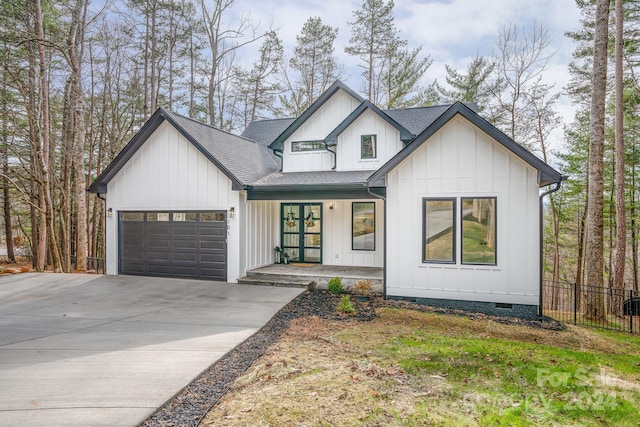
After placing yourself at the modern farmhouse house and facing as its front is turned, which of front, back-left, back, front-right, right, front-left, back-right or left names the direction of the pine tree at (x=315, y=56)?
back

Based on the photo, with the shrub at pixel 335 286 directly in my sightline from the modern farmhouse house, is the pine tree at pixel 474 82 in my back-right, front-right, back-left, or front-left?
back-left

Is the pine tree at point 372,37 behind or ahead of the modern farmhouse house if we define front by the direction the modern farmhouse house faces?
behind

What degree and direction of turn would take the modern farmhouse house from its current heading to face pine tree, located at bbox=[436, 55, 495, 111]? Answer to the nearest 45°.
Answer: approximately 135° to its left

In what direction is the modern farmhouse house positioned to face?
toward the camera
